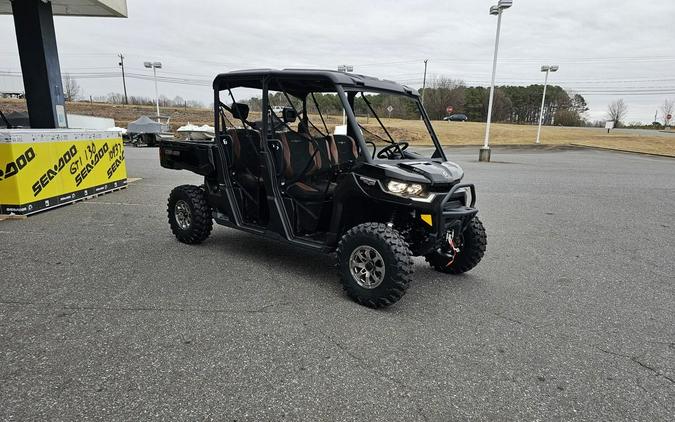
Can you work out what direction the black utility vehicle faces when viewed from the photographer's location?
facing the viewer and to the right of the viewer

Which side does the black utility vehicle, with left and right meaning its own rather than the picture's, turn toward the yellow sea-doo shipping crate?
back
